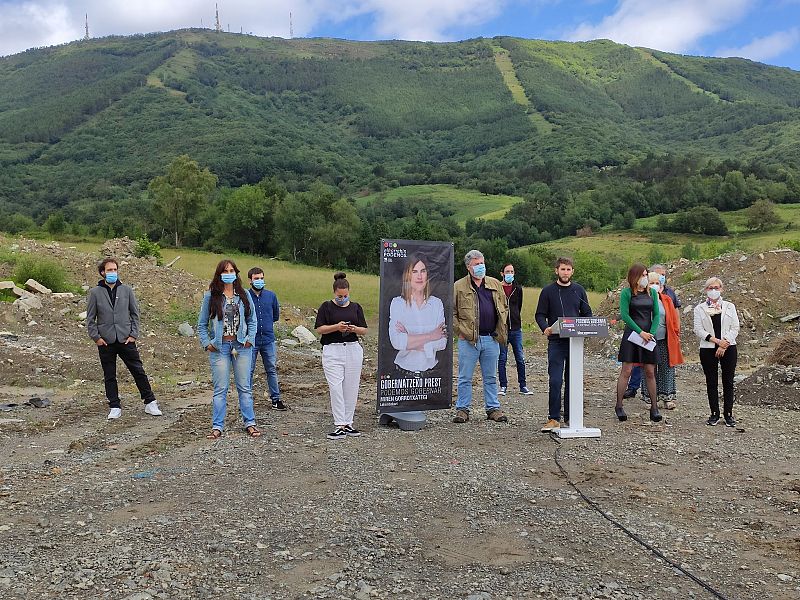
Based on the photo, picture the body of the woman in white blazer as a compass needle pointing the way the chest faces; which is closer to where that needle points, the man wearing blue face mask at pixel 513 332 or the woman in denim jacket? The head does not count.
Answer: the woman in denim jacket

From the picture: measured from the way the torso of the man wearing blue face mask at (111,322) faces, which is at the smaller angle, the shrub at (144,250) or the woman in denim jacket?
the woman in denim jacket

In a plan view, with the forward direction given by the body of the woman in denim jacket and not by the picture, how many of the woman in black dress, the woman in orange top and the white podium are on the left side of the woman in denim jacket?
3

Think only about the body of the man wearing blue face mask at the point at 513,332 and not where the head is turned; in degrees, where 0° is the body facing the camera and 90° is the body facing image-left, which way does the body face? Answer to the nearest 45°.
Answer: approximately 0°

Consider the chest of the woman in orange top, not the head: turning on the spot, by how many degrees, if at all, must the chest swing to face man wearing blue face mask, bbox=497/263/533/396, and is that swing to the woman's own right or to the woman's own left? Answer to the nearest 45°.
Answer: approximately 90° to the woman's own right

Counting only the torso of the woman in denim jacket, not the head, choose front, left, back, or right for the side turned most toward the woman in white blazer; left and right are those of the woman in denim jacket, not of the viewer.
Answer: left

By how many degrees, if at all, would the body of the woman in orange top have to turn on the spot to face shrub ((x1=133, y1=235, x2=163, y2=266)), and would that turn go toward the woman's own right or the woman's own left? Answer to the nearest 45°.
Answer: approximately 90° to the woman's own right

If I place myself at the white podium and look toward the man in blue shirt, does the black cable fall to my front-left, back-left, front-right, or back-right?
back-left

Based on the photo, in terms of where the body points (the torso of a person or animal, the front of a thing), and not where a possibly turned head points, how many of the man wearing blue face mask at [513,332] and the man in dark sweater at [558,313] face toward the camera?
2

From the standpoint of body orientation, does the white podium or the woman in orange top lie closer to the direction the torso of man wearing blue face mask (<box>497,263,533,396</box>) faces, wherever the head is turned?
the white podium

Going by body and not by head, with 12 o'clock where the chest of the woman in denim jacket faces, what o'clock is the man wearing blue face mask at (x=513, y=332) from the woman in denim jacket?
The man wearing blue face mask is roughly at 8 o'clock from the woman in denim jacket.
